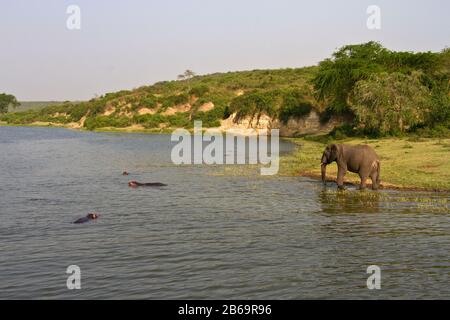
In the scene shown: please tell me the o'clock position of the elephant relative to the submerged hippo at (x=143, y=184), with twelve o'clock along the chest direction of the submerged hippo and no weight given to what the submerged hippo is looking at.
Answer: The elephant is roughly at 7 o'clock from the submerged hippo.

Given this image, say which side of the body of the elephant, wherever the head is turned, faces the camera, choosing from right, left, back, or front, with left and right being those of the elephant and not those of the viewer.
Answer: left

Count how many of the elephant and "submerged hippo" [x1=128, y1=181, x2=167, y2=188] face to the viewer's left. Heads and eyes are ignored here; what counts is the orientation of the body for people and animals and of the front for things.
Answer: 2

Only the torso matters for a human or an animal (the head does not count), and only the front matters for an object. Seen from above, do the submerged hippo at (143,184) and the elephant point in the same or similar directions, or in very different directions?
same or similar directions

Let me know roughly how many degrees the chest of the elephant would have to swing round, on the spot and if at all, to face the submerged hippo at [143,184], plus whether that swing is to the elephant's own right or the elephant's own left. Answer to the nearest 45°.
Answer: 0° — it already faces it

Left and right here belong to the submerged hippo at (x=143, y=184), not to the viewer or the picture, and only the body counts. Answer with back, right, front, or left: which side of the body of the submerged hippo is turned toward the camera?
left
